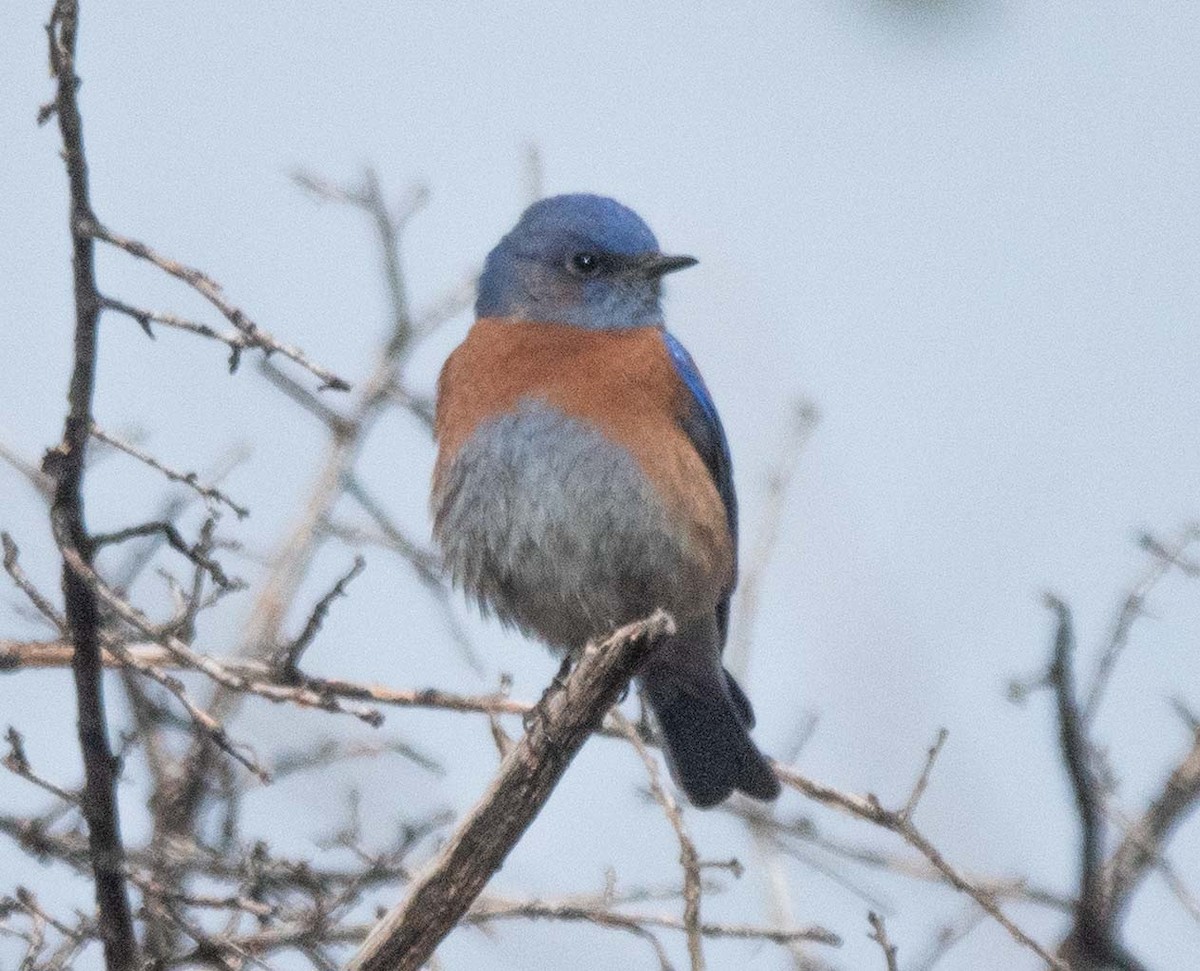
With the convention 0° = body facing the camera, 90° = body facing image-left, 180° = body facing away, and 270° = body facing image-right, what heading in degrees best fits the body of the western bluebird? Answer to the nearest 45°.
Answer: approximately 45°

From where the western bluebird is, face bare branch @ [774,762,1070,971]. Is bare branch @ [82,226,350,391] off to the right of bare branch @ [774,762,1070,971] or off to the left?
right

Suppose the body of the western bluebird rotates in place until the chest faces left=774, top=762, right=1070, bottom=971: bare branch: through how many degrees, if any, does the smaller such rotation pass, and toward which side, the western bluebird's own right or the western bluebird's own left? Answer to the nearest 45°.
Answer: approximately 90° to the western bluebird's own left
